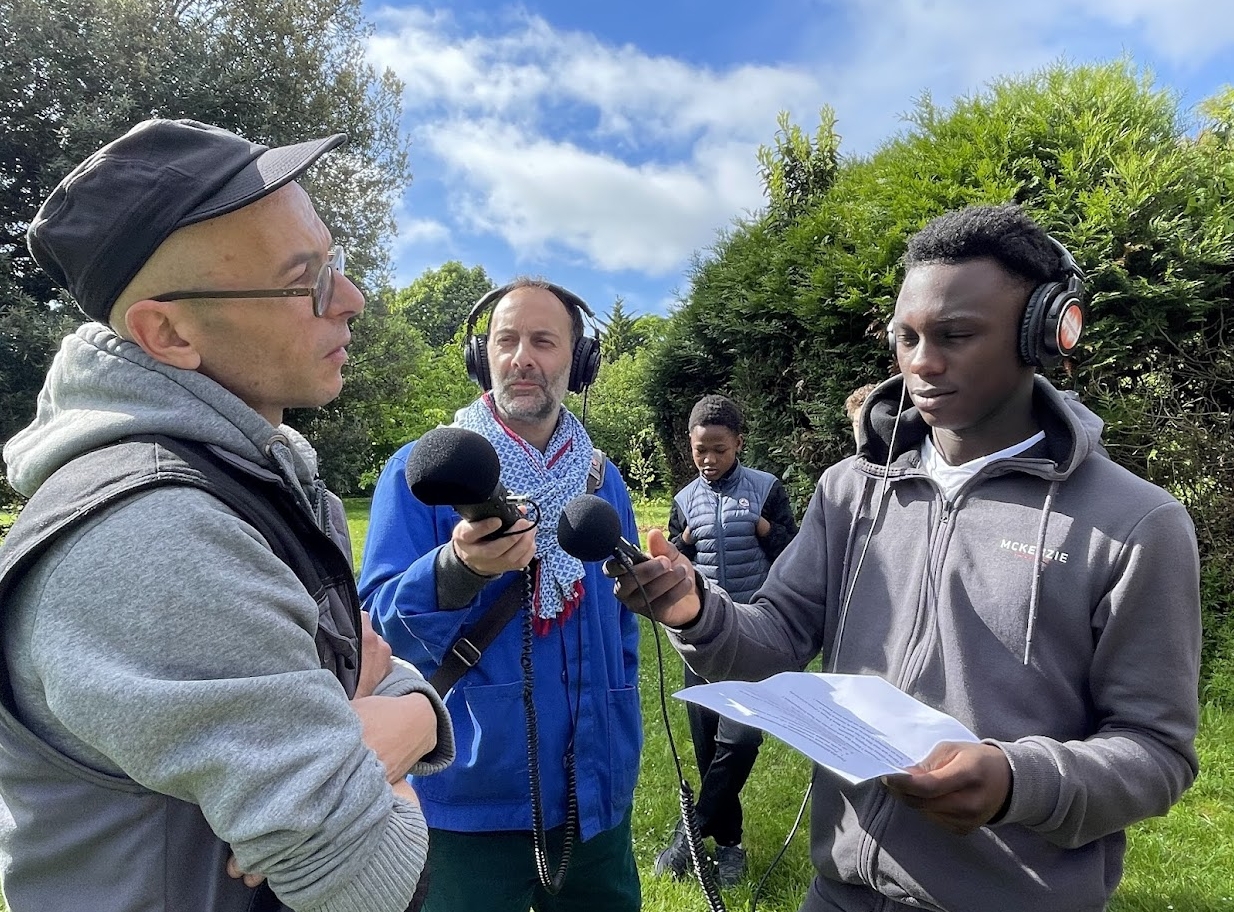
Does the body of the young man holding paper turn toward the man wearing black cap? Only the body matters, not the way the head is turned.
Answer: yes

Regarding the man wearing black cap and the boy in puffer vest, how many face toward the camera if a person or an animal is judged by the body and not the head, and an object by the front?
1

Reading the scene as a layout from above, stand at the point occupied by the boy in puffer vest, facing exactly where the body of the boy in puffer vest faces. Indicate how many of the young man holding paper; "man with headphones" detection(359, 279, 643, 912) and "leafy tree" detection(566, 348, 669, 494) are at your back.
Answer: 1

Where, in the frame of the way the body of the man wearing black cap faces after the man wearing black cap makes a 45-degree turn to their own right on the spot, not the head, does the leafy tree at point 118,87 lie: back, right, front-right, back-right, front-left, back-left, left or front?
back-left

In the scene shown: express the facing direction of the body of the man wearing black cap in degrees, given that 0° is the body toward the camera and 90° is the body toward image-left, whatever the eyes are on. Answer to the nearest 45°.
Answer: approximately 270°

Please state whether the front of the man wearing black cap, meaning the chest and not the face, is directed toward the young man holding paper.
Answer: yes

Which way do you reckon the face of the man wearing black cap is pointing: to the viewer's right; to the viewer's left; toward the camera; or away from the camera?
to the viewer's right
